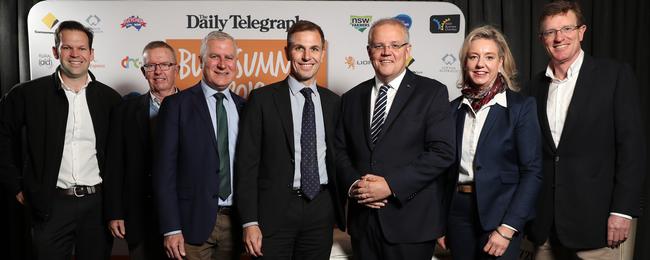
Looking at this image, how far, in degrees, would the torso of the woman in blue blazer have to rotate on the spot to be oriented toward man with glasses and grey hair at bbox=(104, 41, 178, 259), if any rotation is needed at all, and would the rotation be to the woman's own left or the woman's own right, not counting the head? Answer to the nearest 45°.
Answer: approximately 45° to the woman's own right

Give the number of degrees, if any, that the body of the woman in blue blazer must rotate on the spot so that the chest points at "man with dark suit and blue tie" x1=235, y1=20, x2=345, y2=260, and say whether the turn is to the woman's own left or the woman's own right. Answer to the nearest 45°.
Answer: approximately 45° to the woman's own right

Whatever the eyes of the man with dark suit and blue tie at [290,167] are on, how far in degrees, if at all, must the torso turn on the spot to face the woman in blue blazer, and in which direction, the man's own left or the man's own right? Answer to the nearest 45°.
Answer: approximately 45° to the man's own left
